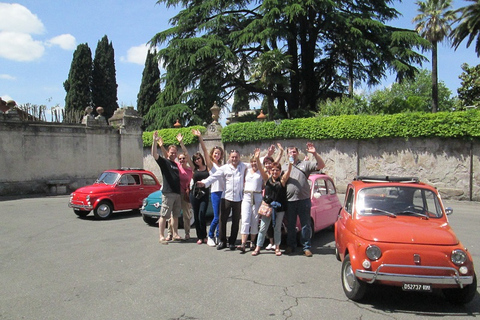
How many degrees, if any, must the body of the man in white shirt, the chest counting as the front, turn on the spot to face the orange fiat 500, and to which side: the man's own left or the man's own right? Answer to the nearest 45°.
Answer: approximately 45° to the man's own left

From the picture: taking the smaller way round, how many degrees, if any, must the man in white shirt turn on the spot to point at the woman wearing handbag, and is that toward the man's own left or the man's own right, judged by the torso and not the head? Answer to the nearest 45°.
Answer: approximately 45° to the man's own left

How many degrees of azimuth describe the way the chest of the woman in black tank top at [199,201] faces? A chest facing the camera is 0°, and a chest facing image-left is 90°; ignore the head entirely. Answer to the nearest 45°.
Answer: approximately 0°

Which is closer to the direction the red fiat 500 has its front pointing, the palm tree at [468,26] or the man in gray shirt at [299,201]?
the man in gray shirt

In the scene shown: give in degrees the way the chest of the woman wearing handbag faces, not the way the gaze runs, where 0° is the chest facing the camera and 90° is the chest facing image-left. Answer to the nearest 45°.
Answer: approximately 0°

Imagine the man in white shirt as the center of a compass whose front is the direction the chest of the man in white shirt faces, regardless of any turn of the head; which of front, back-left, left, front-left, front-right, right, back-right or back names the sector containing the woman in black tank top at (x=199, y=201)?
back-right

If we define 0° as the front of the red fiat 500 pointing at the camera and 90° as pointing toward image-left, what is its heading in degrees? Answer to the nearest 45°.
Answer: approximately 45°

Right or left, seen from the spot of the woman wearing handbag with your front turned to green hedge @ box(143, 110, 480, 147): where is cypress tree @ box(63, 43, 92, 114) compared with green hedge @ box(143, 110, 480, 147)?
left

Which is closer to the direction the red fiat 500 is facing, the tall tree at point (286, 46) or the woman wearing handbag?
the woman wearing handbag

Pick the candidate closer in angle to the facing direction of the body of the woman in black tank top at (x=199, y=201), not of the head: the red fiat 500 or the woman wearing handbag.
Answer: the woman wearing handbag
